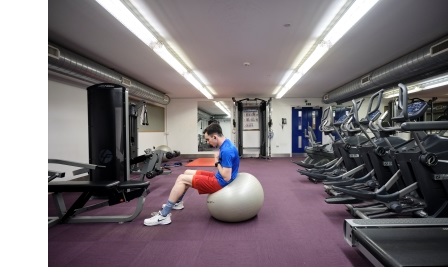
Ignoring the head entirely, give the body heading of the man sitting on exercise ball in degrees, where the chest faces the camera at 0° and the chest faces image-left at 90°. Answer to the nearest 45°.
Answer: approximately 90°

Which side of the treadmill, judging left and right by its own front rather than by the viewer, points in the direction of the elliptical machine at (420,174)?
left

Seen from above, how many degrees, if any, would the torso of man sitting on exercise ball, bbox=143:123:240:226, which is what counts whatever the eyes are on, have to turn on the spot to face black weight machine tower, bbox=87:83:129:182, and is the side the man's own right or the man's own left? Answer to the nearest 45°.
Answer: approximately 45° to the man's own right

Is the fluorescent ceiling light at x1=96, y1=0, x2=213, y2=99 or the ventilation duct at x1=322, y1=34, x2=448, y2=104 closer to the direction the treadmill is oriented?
the ventilation duct

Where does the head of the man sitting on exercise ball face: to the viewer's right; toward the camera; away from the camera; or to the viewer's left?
to the viewer's left

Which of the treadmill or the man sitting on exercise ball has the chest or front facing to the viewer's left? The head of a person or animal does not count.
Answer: the man sitting on exercise ball

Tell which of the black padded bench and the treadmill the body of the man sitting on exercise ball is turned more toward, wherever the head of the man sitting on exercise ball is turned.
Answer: the black padded bench

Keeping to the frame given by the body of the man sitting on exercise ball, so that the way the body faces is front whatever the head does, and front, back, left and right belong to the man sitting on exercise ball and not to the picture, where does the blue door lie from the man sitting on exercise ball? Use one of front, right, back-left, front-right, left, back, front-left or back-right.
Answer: back-right

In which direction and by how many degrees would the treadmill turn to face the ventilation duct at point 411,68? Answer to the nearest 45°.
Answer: approximately 90° to its left

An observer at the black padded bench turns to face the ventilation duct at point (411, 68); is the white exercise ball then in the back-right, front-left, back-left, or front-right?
front-right

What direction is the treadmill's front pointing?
to the viewer's right

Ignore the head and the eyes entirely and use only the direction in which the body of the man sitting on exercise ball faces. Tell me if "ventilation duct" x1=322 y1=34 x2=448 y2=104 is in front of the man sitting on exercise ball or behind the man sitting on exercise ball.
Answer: behind

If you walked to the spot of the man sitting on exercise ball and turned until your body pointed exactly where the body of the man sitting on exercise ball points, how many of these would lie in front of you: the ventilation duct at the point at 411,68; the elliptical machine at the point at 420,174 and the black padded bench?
1

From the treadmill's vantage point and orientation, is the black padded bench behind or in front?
behind
